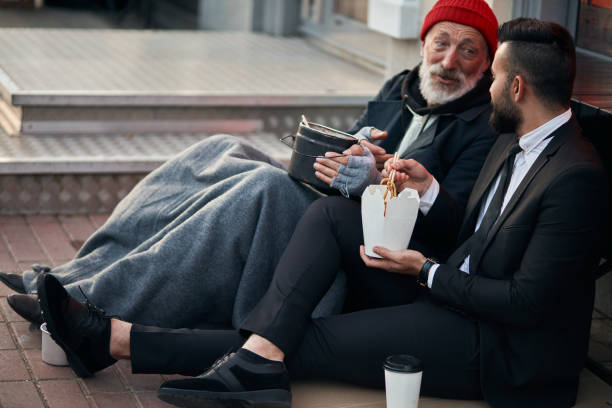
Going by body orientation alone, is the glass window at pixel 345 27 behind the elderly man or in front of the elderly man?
behind

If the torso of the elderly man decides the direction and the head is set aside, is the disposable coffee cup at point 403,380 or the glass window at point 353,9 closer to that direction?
the disposable coffee cup

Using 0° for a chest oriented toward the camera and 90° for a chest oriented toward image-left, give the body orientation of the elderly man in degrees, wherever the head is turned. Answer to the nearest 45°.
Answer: approximately 45°

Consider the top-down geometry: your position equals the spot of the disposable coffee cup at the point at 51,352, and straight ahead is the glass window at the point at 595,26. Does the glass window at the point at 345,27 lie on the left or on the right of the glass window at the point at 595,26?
left

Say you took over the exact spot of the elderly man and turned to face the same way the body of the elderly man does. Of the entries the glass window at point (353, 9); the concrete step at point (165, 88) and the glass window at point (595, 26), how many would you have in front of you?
0

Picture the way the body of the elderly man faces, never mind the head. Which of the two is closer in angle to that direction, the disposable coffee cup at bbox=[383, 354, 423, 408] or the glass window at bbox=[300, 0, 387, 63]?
the disposable coffee cup

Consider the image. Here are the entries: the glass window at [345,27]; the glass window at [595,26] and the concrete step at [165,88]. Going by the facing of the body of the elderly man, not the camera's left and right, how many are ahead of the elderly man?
0

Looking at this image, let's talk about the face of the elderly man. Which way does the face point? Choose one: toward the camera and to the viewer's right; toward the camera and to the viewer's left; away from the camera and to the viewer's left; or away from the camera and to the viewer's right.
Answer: toward the camera and to the viewer's right

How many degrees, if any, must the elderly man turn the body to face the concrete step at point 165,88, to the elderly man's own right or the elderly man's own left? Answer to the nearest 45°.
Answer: approximately 135° to the elderly man's own right

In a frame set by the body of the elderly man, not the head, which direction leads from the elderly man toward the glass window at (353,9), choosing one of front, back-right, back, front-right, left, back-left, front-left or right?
back-right

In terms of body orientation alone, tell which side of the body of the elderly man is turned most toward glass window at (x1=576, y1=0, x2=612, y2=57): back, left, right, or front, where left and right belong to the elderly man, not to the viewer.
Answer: back

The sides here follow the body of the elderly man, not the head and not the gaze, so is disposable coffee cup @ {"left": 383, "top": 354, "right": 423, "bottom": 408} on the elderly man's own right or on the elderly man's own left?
on the elderly man's own left
